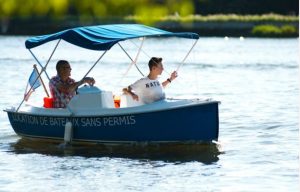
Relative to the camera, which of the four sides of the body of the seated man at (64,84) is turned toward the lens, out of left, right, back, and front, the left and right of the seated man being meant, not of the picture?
right

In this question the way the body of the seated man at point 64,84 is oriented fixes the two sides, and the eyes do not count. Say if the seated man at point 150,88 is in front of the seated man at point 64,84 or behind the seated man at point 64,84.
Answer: in front

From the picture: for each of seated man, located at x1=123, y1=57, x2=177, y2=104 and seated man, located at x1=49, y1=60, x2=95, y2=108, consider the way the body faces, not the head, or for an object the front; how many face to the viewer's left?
0
